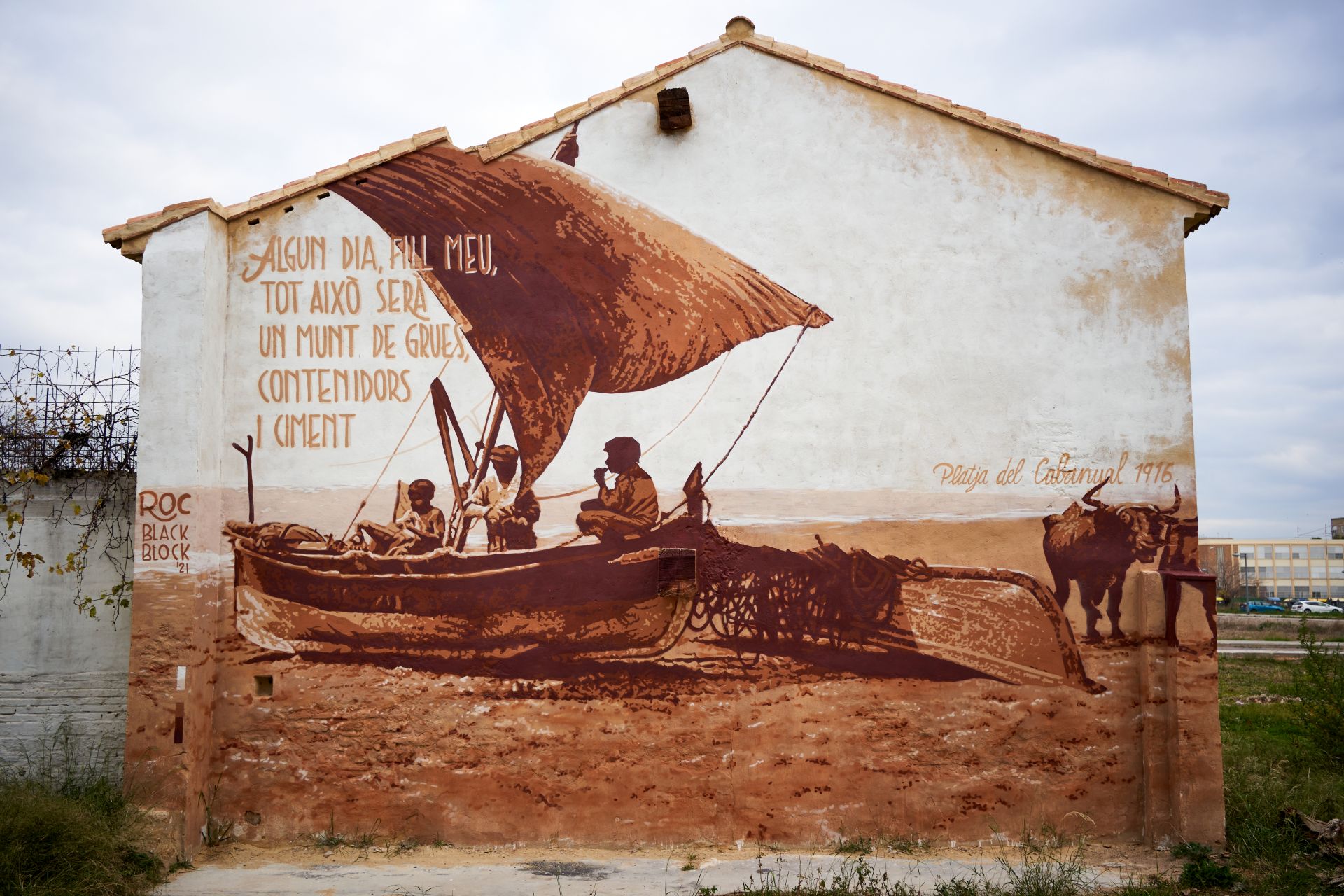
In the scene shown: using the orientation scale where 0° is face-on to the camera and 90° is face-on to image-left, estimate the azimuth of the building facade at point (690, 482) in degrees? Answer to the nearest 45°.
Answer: approximately 0°
